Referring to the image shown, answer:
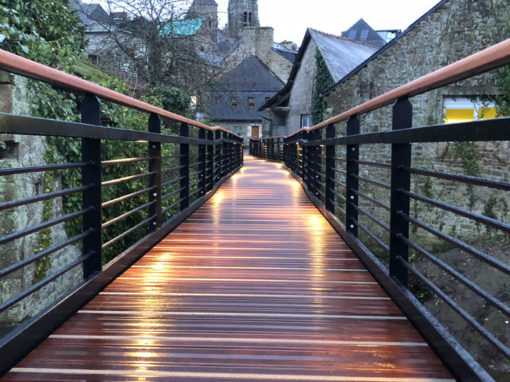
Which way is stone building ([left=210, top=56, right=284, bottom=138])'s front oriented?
toward the camera

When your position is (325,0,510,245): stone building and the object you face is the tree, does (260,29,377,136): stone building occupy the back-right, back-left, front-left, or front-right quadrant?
front-right

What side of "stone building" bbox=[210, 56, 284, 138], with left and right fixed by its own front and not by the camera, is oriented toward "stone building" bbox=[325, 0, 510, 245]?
front

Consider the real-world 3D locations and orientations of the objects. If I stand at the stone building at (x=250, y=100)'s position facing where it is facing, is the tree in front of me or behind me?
in front

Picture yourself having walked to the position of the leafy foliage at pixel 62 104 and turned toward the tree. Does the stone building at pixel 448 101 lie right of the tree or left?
right

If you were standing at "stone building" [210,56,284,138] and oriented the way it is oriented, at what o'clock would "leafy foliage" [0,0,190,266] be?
The leafy foliage is roughly at 12 o'clock from the stone building.

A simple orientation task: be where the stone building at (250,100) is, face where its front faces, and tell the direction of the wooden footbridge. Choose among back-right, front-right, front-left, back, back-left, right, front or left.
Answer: front
